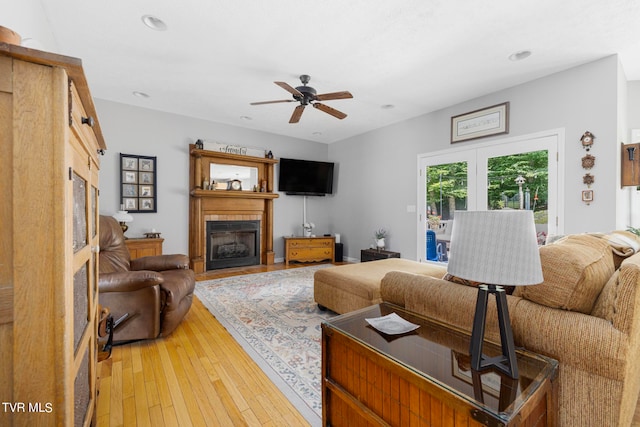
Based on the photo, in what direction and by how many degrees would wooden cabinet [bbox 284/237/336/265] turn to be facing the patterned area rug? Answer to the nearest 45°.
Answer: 0° — it already faces it

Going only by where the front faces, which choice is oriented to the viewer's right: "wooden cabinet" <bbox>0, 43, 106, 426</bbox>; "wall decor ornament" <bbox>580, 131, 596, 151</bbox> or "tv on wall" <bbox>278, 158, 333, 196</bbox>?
the wooden cabinet

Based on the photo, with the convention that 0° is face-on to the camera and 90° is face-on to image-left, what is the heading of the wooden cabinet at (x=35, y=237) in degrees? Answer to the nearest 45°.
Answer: approximately 270°

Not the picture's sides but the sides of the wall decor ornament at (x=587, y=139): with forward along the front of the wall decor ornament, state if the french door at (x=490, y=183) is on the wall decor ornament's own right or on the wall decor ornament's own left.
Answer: on the wall decor ornament's own right
